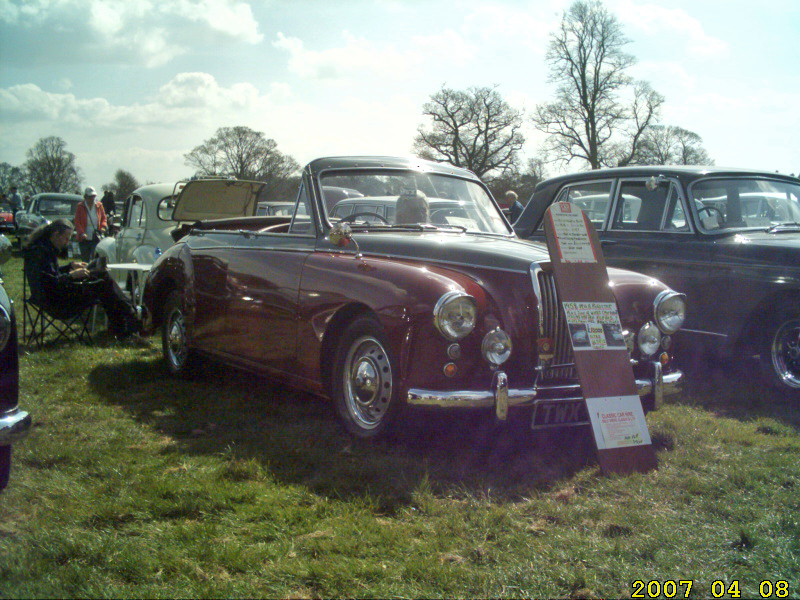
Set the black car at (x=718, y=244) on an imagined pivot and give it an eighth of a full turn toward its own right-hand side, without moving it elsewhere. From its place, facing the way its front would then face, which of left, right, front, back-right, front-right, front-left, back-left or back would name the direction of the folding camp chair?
right

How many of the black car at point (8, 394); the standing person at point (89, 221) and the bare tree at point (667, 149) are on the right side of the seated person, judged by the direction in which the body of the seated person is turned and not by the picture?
1

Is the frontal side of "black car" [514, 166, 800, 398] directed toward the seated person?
no

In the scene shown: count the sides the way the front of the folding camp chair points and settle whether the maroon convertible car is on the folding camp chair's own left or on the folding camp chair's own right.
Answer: on the folding camp chair's own right

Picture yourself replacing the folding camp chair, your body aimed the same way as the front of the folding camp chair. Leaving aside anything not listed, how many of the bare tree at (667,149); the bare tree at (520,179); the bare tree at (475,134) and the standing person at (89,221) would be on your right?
0

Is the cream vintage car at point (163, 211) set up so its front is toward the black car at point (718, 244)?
no

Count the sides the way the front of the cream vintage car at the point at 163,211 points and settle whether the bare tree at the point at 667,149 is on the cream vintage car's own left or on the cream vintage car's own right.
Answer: on the cream vintage car's own right

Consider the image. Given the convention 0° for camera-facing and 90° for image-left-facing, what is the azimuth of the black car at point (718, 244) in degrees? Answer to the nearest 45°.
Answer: approximately 315°

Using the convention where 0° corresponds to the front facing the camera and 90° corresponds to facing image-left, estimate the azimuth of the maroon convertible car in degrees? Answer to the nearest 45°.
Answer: approximately 315°

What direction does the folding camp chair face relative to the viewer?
to the viewer's right

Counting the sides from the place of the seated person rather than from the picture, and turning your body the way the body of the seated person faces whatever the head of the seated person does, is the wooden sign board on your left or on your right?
on your right

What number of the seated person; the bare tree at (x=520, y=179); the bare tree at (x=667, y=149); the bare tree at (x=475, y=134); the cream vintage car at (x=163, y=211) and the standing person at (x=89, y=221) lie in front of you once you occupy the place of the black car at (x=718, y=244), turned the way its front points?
0

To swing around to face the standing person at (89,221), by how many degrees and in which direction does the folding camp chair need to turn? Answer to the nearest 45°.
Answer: approximately 90° to its left

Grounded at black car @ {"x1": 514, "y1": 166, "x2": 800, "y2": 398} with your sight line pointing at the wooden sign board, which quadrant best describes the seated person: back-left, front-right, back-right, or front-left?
front-right

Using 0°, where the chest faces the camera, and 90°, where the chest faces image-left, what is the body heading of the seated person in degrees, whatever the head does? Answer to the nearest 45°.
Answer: approximately 270°

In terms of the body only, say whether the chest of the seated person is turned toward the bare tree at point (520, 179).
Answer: no

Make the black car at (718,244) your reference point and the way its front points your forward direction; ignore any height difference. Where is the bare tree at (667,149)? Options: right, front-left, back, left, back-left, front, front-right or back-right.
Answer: back-left
